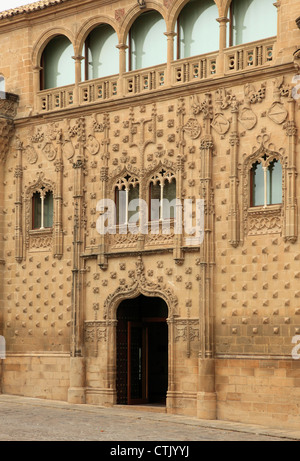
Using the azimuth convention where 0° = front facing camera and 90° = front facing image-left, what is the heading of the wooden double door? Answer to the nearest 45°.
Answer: approximately 0°
